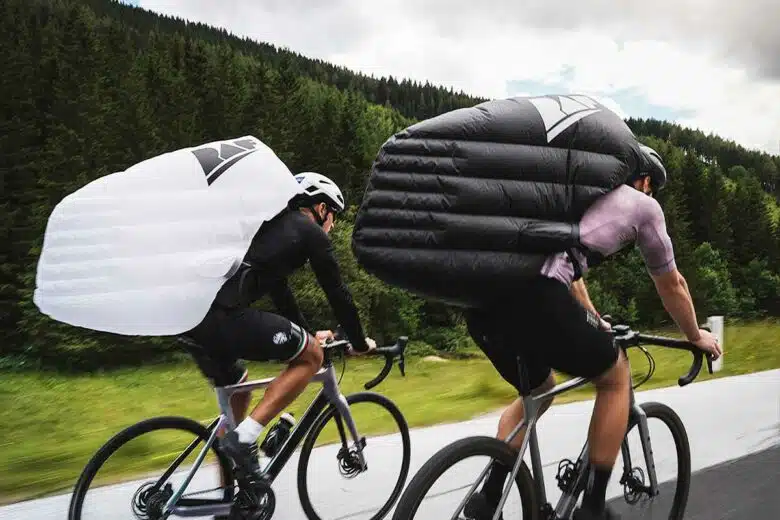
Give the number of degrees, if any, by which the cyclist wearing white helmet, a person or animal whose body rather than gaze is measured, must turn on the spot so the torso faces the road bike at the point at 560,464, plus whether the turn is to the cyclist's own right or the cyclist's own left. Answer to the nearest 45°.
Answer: approximately 90° to the cyclist's own right

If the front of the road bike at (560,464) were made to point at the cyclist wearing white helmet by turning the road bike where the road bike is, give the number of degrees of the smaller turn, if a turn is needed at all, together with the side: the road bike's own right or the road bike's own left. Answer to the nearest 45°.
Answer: approximately 135° to the road bike's own left

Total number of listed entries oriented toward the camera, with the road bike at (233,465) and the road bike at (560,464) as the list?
0

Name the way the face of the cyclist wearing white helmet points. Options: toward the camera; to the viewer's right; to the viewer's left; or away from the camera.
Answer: to the viewer's right

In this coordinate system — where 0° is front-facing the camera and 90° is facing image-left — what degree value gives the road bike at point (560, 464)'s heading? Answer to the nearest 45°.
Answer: approximately 225°

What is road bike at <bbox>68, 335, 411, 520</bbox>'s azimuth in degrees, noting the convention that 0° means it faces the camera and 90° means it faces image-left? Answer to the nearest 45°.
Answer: approximately 225°

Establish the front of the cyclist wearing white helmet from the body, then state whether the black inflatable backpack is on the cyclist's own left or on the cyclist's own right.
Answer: on the cyclist's own right

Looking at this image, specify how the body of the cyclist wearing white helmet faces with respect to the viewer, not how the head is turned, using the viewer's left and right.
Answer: facing away from the viewer and to the right of the viewer
